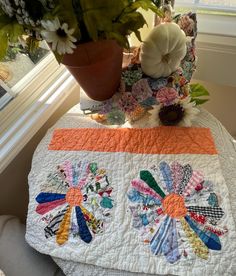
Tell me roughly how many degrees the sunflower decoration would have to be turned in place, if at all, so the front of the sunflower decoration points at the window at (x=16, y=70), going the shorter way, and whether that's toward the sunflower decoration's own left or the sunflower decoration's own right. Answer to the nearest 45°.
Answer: approximately 135° to the sunflower decoration's own right

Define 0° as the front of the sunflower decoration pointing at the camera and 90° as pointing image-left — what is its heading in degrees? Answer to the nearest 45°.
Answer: approximately 0°
